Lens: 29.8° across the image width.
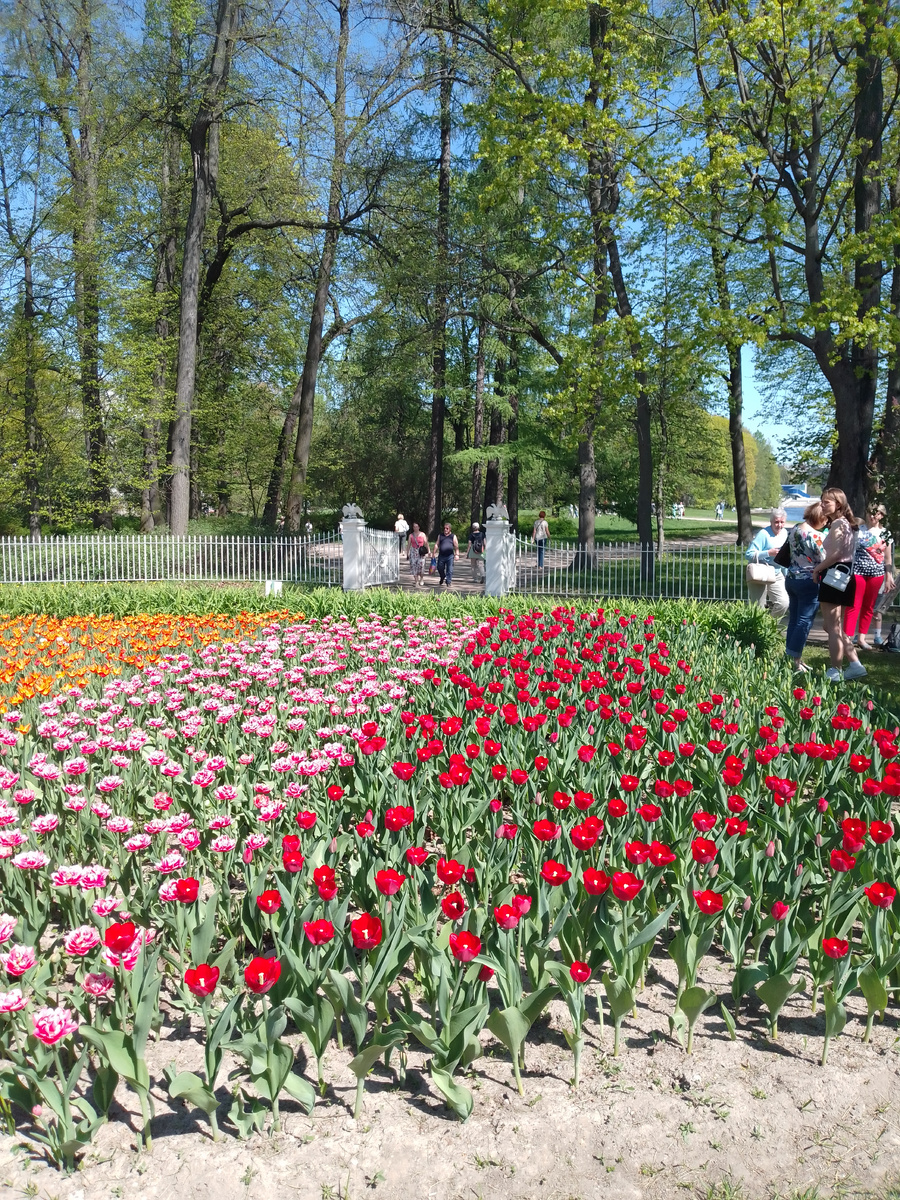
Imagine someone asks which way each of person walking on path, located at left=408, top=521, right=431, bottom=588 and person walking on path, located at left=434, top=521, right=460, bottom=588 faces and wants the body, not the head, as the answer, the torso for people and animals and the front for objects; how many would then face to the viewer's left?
0

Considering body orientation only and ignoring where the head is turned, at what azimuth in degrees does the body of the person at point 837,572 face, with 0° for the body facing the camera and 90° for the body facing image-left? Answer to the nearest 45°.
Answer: approximately 90°

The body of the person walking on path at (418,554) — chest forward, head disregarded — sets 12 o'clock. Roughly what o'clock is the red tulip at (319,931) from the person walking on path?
The red tulip is roughly at 12 o'clock from the person walking on path.

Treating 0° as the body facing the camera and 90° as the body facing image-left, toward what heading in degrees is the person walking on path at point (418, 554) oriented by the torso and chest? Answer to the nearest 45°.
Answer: approximately 0°

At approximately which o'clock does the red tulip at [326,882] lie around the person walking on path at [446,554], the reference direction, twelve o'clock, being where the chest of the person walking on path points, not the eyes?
The red tulip is roughly at 12 o'clock from the person walking on path.

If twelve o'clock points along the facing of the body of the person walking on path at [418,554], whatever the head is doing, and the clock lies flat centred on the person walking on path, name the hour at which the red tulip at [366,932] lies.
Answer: The red tulip is roughly at 12 o'clock from the person walking on path.

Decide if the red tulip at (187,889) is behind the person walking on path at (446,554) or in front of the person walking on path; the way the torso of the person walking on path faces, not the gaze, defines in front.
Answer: in front
